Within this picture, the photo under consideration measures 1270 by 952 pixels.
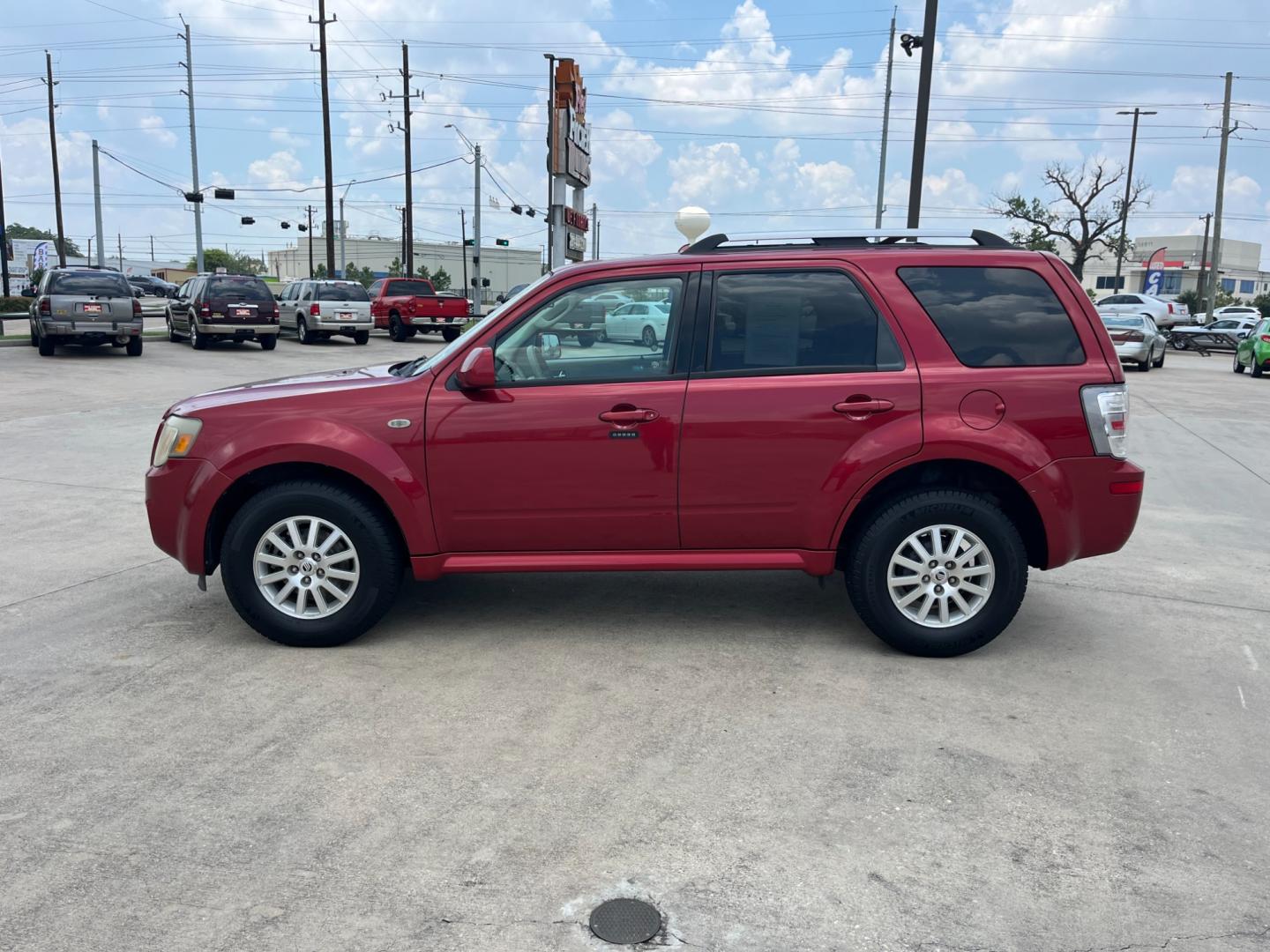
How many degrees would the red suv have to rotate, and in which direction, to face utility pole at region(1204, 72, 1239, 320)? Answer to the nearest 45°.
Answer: approximately 135° to its right

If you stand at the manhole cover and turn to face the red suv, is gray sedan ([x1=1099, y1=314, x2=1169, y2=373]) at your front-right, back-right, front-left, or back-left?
front-right

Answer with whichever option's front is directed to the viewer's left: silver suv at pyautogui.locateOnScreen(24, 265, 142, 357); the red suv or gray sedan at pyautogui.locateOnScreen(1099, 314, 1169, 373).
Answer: the red suv

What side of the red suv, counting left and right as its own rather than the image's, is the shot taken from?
left

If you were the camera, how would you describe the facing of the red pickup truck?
facing away from the viewer and to the left of the viewer

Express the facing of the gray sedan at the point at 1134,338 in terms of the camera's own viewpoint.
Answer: facing away from the viewer and to the right of the viewer

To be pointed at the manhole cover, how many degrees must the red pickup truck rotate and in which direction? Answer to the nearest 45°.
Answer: approximately 135° to its left

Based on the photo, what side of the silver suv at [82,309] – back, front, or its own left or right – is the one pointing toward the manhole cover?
back

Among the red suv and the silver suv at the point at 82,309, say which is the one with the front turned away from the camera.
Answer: the silver suv

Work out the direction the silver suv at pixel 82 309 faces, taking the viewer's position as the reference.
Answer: facing away from the viewer

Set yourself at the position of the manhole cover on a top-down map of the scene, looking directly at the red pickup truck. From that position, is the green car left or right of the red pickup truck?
right

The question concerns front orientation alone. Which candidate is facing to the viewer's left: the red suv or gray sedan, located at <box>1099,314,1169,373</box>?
the red suv

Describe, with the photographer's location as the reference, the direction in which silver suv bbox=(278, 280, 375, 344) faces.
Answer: facing away from the viewer and to the left of the viewer

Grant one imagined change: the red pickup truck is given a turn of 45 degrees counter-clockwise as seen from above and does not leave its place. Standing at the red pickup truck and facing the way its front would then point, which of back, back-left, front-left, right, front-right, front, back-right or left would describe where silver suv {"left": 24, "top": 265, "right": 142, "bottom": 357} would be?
front-left

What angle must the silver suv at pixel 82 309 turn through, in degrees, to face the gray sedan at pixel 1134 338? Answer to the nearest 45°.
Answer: approximately 90° to its right

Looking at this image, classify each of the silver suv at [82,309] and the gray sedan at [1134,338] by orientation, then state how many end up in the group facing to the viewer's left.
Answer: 0

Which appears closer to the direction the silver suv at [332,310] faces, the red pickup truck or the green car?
the red pickup truck

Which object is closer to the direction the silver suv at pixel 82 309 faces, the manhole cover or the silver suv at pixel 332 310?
the silver suv

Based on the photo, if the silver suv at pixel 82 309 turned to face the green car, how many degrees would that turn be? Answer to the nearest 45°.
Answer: approximately 90° to its right
